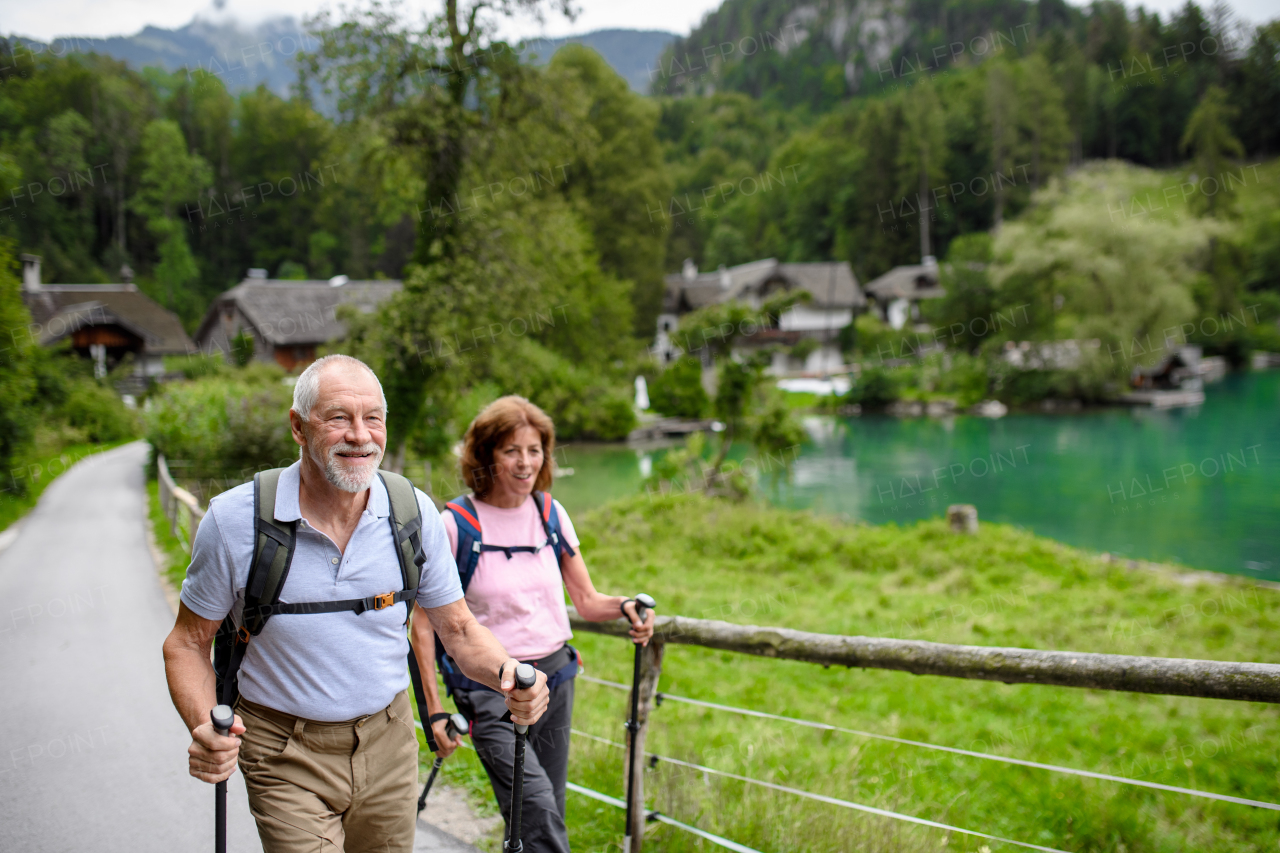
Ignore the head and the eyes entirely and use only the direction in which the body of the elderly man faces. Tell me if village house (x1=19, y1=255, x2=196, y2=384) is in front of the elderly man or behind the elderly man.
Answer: behind

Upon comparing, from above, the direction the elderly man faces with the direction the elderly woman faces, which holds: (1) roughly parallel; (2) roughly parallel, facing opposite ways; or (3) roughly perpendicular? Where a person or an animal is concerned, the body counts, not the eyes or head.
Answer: roughly parallel

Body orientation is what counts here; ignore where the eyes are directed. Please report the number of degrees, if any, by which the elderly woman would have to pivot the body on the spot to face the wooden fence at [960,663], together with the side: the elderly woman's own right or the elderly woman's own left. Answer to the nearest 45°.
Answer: approximately 45° to the elderly woman's own left

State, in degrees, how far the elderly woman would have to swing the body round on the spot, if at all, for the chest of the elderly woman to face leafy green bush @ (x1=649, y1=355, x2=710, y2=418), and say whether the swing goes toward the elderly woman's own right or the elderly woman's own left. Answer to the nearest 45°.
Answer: approximately 135° to the elderly woman's own left

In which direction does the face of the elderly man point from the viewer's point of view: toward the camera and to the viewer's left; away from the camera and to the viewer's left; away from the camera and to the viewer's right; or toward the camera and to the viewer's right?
toward the camera and to the viewer's right

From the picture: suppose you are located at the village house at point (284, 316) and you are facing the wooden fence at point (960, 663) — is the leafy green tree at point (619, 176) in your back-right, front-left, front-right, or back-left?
front-left

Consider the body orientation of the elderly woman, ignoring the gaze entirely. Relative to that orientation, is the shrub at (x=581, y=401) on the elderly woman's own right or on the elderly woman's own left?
on the elderly woman's own left

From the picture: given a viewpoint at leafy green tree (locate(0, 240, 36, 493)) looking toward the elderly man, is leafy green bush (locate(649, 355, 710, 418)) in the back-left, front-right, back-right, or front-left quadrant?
back-left

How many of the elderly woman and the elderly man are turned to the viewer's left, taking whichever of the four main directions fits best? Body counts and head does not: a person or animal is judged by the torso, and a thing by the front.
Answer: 0

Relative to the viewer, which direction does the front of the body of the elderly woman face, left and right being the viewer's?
facing the viewer and to the right of the viewer
